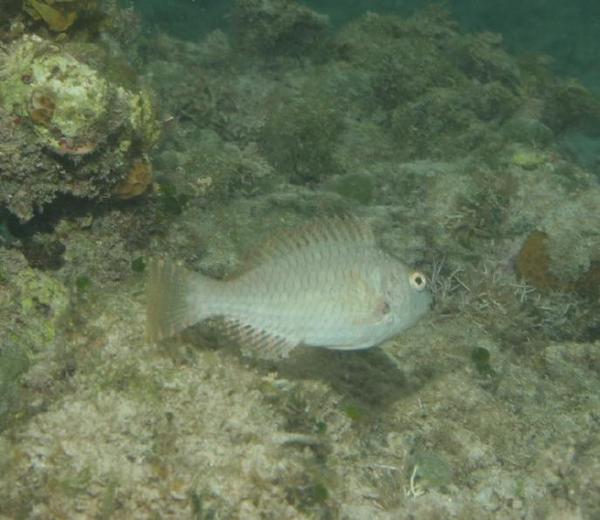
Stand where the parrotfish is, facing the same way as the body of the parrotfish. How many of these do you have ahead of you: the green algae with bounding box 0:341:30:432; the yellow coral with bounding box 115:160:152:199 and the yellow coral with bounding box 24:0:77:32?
0

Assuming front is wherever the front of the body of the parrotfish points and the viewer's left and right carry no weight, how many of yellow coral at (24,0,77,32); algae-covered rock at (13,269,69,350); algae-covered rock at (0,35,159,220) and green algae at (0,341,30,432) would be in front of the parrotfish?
0

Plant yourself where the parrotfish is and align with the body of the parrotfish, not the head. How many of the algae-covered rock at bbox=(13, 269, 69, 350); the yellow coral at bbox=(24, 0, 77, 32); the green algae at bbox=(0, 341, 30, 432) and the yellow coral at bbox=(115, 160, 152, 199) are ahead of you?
0

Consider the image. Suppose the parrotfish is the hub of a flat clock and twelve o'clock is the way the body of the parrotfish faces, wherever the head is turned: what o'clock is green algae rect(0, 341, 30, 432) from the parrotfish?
The green algae is roughly at 6 o'clock from the parrotfish.

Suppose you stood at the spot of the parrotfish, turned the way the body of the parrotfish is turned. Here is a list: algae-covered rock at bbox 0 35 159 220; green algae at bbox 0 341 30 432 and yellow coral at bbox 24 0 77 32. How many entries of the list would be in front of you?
0

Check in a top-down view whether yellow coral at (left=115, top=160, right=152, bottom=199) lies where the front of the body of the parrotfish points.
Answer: no

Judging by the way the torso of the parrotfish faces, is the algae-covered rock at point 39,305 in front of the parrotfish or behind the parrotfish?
behind

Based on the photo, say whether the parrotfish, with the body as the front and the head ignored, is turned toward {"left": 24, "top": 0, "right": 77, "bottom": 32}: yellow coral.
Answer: no

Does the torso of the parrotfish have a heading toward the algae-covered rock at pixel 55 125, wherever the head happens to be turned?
no

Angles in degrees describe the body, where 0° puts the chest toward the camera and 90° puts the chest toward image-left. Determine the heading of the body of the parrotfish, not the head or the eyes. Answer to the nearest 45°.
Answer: approximately 270°

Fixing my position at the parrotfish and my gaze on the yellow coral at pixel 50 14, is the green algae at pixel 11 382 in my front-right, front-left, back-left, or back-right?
front-left
